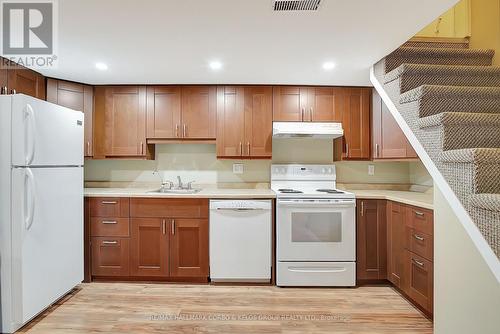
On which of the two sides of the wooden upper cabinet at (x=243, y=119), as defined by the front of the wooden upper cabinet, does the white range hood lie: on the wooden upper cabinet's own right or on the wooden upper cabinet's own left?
on the wooden upper cabinet's own left

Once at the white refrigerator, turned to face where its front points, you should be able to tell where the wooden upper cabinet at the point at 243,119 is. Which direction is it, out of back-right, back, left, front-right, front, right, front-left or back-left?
front-left

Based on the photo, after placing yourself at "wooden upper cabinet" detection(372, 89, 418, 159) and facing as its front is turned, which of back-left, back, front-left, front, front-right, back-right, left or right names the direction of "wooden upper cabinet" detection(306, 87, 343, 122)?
right

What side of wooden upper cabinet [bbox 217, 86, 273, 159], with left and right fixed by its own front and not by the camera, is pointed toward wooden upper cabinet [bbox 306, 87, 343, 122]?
left

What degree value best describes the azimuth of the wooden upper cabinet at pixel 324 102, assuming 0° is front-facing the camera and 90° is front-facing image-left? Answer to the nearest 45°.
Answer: approximately 0°

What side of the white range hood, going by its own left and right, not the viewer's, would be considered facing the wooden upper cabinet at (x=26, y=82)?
right

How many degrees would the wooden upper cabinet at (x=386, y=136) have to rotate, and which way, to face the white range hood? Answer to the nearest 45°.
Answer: approximately 90° to its right

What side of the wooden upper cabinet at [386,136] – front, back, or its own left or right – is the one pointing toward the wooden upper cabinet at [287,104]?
right

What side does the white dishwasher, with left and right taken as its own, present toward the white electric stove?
left

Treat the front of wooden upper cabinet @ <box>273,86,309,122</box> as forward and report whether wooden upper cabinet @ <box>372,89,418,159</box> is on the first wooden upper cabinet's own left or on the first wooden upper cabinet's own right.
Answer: on the first wooden upper cabinet's own left

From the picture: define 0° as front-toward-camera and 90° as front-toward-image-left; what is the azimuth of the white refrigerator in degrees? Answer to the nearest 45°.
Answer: approximately 315°
